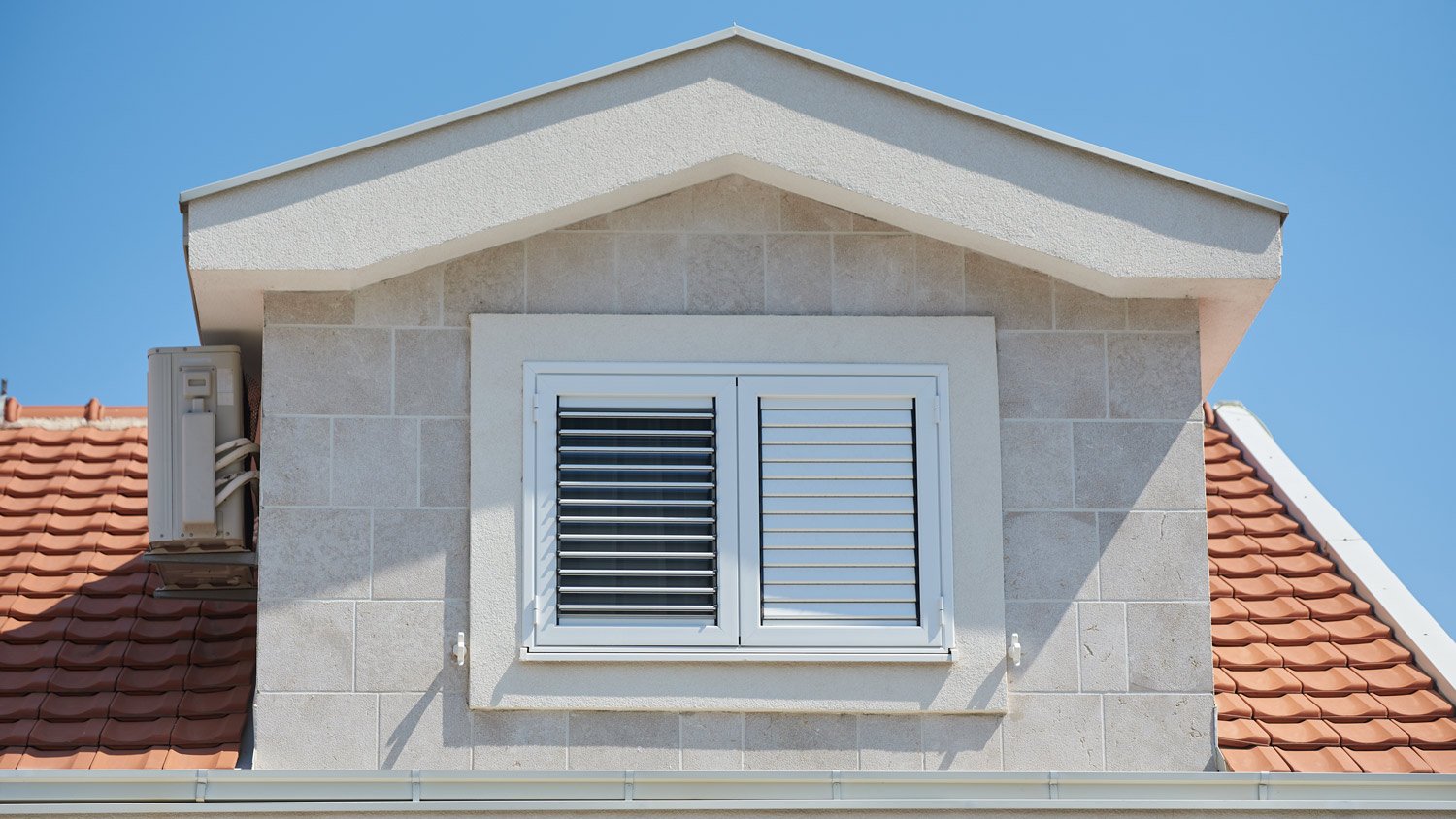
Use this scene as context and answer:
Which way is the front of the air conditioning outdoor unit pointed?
to the viewer's left

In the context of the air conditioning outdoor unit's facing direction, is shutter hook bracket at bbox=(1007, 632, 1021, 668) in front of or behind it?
behind

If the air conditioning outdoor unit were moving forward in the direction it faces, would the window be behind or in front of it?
behind
